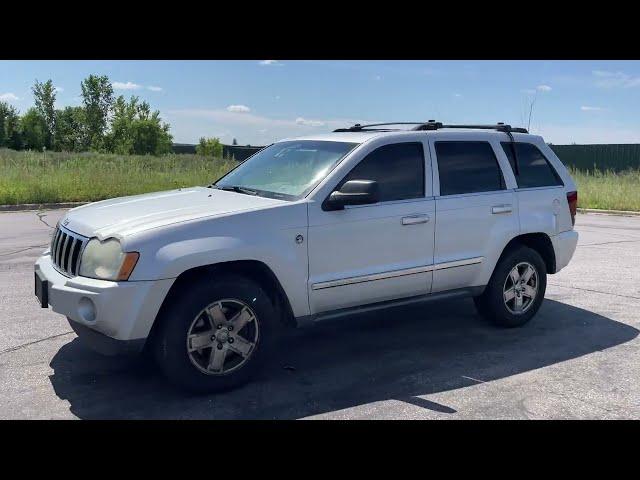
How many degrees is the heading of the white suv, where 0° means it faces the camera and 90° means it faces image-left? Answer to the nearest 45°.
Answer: approximately 45°

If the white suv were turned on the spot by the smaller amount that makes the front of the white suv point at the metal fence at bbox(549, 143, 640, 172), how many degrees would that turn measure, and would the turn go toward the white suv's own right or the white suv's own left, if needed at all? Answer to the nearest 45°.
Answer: approximately 180°
